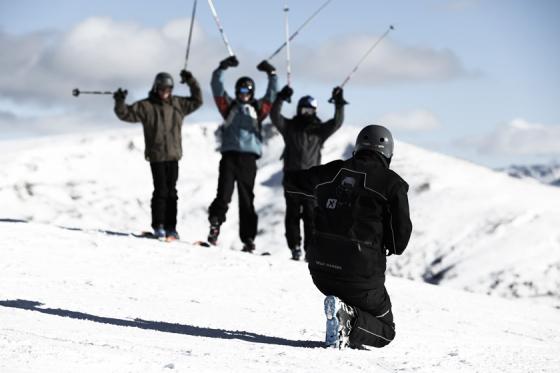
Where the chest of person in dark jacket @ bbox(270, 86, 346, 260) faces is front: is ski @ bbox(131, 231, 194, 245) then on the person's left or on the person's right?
on the person's right

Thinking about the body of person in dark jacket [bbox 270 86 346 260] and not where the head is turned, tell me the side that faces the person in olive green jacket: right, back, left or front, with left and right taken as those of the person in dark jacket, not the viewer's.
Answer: right

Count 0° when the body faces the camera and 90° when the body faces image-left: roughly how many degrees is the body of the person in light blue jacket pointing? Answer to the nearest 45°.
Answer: approximately 0°

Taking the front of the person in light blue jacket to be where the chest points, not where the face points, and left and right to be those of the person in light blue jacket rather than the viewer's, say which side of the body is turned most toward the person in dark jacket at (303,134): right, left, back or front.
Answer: left

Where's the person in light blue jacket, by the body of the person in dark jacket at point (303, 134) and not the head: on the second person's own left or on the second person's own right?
on the second person's own right

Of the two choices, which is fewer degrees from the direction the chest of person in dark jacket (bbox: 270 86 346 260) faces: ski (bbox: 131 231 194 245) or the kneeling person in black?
the kneeling person in black

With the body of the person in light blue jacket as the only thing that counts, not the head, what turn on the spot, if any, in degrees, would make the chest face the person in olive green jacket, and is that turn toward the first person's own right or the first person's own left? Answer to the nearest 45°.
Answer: approximately 90° to the first person's own right

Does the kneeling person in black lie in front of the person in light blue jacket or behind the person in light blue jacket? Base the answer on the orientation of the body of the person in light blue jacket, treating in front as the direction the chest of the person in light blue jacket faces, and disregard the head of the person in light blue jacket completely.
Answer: in front

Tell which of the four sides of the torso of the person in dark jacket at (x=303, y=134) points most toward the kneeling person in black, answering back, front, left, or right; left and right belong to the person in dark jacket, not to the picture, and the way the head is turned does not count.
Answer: front

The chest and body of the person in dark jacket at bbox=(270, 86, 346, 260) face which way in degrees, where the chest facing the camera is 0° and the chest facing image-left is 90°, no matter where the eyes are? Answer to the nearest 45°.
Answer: approximately 0°
